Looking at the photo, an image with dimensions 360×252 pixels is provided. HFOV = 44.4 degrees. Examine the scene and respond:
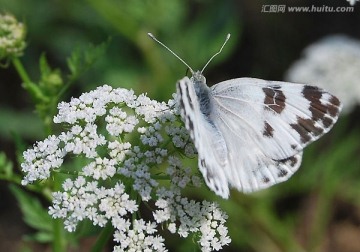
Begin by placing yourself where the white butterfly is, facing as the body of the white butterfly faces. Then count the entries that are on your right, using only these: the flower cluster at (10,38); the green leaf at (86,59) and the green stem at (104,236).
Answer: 0

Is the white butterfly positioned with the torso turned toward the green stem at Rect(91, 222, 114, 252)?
no

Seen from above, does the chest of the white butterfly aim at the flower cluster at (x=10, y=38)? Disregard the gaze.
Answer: no

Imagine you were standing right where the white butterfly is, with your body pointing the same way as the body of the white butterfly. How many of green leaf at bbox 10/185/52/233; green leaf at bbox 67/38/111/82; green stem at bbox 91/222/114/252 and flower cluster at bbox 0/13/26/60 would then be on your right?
0

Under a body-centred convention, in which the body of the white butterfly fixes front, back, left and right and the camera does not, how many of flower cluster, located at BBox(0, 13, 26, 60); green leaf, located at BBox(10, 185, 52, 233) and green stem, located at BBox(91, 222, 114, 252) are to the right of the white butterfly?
0

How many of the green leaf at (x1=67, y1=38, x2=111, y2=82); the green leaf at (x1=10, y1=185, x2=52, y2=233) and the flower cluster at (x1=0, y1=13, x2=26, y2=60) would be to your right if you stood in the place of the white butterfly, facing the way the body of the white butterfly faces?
0

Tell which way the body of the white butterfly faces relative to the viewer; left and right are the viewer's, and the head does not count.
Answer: facing away from the viewer
